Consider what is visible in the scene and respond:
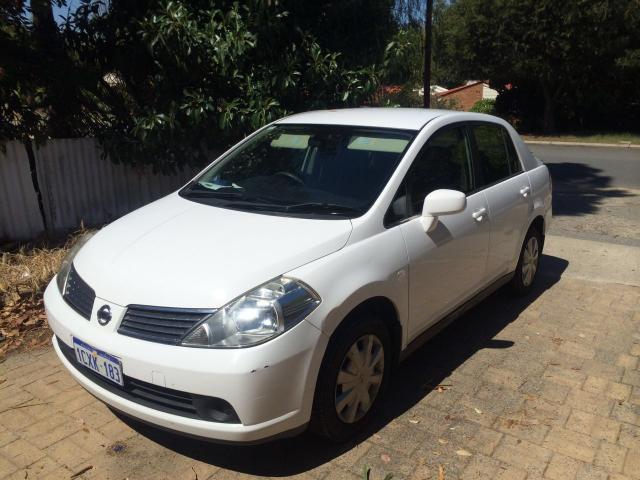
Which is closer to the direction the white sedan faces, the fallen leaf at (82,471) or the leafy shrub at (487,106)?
the fallen leaf

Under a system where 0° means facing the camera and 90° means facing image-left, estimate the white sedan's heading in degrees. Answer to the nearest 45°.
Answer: approximately 45°

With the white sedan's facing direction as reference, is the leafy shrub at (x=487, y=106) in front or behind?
behind

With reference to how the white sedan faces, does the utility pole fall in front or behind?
behind

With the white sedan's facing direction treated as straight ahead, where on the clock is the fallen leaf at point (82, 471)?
The fallen leaf is roughly at 1 o'clock from the white sedan.

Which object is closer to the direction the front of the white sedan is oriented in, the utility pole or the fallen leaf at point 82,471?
the fallen leaf
